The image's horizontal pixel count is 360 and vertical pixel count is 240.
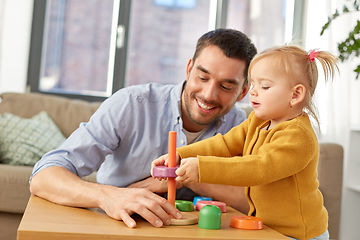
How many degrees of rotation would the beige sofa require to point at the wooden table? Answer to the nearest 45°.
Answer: approximately 45° to its left

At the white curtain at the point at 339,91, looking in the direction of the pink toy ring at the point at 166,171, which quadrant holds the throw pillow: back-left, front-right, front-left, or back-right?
front-right

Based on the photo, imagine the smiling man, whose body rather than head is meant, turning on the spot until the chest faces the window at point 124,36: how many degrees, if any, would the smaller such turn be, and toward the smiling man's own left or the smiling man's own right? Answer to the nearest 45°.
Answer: approximately 180°

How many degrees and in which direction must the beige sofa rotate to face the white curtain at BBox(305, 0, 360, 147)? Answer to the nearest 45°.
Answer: approximately 90° to its left

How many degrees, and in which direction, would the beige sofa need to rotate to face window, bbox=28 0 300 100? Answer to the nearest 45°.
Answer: approximately 180°

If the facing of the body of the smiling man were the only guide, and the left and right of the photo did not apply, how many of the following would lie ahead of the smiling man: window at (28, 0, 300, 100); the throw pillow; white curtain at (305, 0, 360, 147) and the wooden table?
1

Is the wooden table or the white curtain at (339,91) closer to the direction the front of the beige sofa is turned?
the wooden table

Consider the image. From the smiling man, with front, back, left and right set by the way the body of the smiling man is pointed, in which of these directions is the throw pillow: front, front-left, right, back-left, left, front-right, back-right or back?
back-right

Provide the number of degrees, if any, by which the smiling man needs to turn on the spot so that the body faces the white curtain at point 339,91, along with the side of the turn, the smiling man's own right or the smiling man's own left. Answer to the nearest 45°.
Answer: approximately 135° to the smiling man's own left

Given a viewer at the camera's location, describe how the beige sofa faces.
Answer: facing the viewer

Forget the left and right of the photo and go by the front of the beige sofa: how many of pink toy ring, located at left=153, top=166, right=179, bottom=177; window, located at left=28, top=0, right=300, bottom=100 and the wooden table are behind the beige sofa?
1
